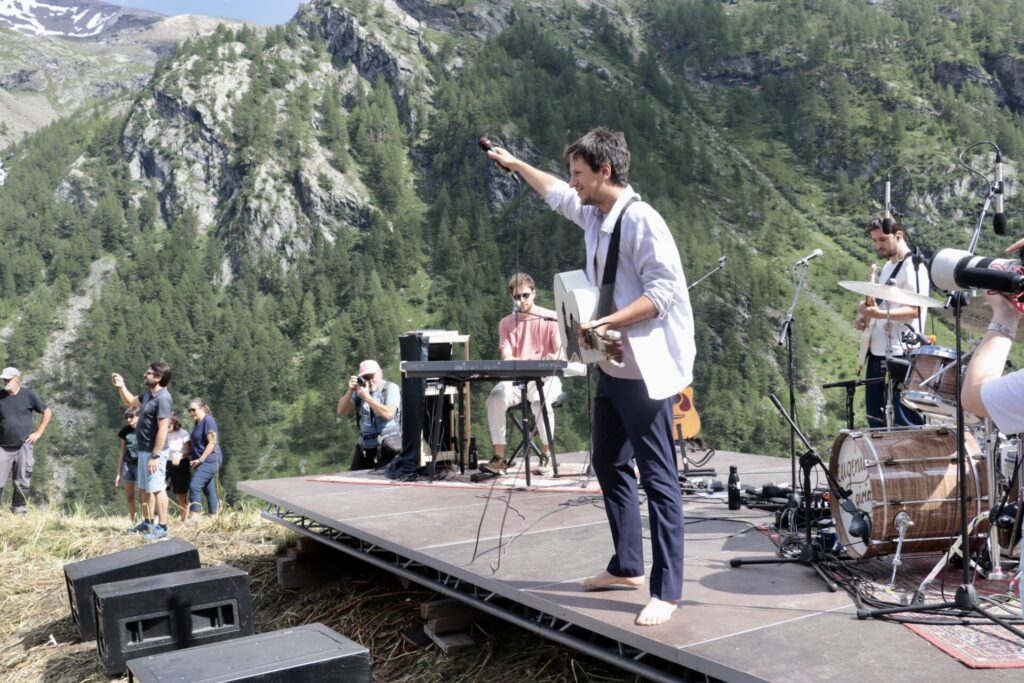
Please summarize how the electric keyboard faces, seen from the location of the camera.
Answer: facing away from the viewer

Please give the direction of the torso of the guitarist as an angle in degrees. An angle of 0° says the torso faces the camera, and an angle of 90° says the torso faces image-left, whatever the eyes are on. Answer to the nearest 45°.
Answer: approximately 45°

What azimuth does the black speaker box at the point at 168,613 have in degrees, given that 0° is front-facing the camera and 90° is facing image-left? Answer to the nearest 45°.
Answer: approximately 0°

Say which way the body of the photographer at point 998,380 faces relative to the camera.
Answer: to the viewer's left

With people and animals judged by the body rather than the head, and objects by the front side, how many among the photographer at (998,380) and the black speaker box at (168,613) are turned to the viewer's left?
1

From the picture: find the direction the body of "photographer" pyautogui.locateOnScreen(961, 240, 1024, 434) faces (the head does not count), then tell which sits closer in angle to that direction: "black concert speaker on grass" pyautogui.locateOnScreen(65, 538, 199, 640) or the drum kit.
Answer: the black concert speaker on grass
